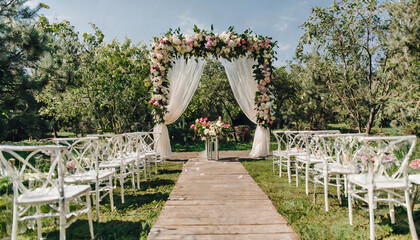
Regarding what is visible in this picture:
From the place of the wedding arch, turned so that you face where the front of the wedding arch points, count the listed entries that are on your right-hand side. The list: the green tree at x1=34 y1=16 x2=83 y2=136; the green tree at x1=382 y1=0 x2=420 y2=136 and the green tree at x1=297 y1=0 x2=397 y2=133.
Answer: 1

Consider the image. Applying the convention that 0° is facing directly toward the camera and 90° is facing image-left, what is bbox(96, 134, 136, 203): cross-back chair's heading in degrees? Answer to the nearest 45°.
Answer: approximately 225°

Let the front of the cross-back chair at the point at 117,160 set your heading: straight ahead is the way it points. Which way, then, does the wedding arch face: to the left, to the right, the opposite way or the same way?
the opposite way

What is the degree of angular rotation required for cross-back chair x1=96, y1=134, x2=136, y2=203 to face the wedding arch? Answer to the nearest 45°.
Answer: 0° — it already faces it

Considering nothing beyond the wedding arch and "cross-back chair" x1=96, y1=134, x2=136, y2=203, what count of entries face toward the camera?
1

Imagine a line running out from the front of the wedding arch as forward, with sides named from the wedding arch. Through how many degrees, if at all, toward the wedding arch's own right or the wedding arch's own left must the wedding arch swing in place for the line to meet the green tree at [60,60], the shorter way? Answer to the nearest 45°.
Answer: approximately 90° to the wedding arch's own right

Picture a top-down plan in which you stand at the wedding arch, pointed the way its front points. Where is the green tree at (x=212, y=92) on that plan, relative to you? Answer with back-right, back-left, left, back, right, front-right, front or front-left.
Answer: back

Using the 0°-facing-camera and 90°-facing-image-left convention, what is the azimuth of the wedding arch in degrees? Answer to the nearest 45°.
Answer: approximately 0°
